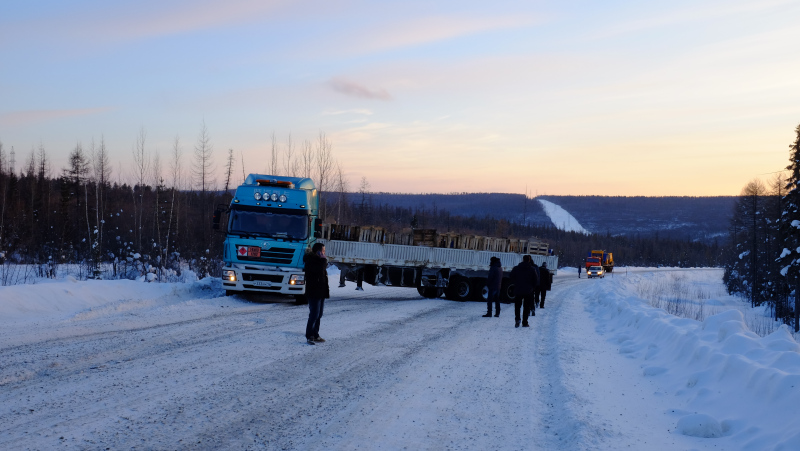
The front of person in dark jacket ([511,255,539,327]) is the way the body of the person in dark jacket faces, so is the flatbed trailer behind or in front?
in front

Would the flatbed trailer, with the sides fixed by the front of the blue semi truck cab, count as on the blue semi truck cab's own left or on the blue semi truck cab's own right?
on the blue semi truck cab's own left

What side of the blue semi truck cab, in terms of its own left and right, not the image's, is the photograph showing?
front

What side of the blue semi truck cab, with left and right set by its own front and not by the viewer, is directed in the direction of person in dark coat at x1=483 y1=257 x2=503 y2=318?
left

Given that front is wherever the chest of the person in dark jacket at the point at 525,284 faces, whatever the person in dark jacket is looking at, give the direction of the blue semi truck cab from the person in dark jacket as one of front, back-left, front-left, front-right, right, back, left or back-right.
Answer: left

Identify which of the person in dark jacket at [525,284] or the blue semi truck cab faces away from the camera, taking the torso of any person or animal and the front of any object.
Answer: the person in dark jacket

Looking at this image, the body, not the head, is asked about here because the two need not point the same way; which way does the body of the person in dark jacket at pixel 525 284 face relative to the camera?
away from the camera

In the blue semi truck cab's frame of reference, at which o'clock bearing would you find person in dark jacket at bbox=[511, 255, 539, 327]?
The person in dark jacket is roughly at 10 o'clock from the blue semi truck cab.

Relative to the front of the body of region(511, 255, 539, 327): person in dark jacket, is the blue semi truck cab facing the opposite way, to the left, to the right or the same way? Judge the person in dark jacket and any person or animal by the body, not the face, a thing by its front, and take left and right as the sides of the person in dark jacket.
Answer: the opposite way

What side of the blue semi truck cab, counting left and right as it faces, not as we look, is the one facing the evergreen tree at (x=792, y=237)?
left

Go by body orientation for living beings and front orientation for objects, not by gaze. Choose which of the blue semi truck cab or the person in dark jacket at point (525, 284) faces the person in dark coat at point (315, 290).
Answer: the blue semi truck cab

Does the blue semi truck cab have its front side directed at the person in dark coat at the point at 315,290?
yes

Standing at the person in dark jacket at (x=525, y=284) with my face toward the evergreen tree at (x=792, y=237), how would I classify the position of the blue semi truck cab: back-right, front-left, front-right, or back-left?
back-left

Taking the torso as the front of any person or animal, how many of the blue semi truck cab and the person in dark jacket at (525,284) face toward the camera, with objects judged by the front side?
1
